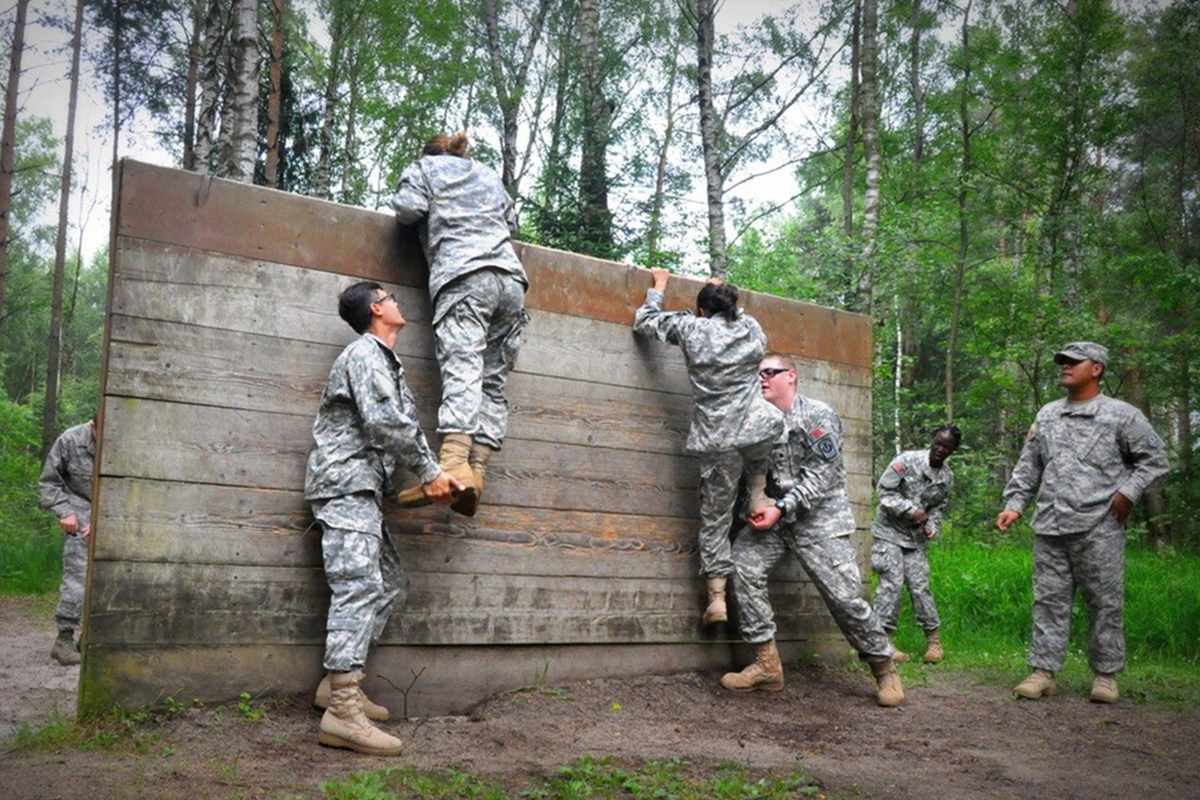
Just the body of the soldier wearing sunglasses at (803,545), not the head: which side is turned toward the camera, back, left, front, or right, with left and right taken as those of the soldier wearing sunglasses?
left

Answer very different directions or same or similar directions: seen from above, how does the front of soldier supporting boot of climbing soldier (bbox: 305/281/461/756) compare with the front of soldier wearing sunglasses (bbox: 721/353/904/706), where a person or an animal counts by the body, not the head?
very different directions

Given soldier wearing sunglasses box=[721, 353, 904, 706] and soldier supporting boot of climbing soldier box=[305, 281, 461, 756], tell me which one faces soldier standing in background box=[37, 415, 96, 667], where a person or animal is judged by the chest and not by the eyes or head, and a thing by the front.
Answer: soldier wearing sunglasses box=[721, 353, 904, 706]

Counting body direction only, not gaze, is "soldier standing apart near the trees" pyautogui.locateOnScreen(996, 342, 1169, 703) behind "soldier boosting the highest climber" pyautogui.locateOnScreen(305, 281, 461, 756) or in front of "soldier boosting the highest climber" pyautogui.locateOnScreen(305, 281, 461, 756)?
in front

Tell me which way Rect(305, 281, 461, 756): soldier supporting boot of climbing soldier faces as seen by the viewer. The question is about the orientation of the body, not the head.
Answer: to the viewer's right

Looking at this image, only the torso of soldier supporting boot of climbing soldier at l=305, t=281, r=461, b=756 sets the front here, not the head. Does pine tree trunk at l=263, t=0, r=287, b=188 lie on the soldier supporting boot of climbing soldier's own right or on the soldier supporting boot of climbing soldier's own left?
on the soldier supporting boot of climbing soldier's own left

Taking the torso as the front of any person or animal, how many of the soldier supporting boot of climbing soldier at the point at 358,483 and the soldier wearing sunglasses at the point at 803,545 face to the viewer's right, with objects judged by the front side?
1

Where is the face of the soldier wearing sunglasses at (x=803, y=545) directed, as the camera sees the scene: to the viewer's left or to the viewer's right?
to the viewer's left

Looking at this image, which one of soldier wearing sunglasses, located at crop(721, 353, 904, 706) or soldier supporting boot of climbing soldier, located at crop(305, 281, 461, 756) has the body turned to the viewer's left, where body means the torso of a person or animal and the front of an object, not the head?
soldier wearing sunglasses, located at crop(721, 353, 904, 706)
